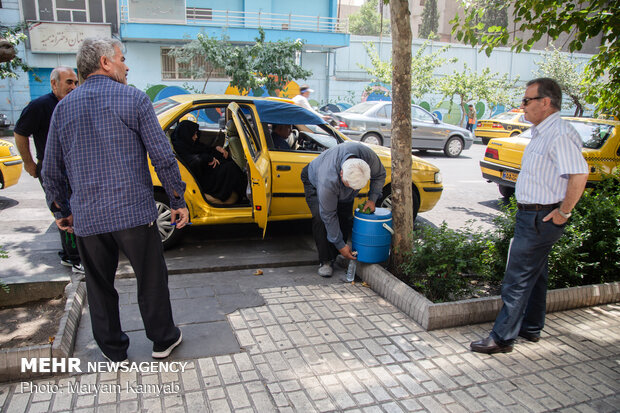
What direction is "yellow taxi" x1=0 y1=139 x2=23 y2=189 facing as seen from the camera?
to the viewer's right

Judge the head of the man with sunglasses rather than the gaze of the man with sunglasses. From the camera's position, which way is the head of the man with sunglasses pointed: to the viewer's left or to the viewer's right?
to the viewer's left

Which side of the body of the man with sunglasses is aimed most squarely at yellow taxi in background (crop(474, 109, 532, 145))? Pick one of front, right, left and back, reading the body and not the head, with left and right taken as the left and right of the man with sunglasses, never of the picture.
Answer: right

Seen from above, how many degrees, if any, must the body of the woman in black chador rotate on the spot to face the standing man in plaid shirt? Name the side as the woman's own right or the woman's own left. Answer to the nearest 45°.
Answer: approximately 90° to the woman's own right

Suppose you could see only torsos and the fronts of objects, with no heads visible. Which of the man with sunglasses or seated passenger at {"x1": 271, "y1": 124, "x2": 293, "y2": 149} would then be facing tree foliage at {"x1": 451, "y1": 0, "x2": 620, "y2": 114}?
the seated passenger

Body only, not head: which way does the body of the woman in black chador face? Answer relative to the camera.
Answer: to the viewer's right

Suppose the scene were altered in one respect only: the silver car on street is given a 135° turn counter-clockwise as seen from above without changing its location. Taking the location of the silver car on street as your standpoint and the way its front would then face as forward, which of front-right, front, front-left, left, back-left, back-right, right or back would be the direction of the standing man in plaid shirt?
back-left

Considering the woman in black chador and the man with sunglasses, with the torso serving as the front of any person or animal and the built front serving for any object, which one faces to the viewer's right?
the woman in black chador

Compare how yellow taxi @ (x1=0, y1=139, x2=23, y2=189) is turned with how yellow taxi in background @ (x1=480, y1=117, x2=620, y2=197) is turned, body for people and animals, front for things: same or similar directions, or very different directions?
same or similar directions

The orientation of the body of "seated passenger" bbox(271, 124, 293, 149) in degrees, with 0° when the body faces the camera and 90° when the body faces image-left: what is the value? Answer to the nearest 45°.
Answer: approximately 270°

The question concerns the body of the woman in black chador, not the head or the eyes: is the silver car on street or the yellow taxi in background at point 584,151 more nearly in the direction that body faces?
the yellow taxi in background

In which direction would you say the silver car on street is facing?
to the viewer's right

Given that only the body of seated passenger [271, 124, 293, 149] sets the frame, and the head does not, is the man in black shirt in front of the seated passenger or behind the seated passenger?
behind
